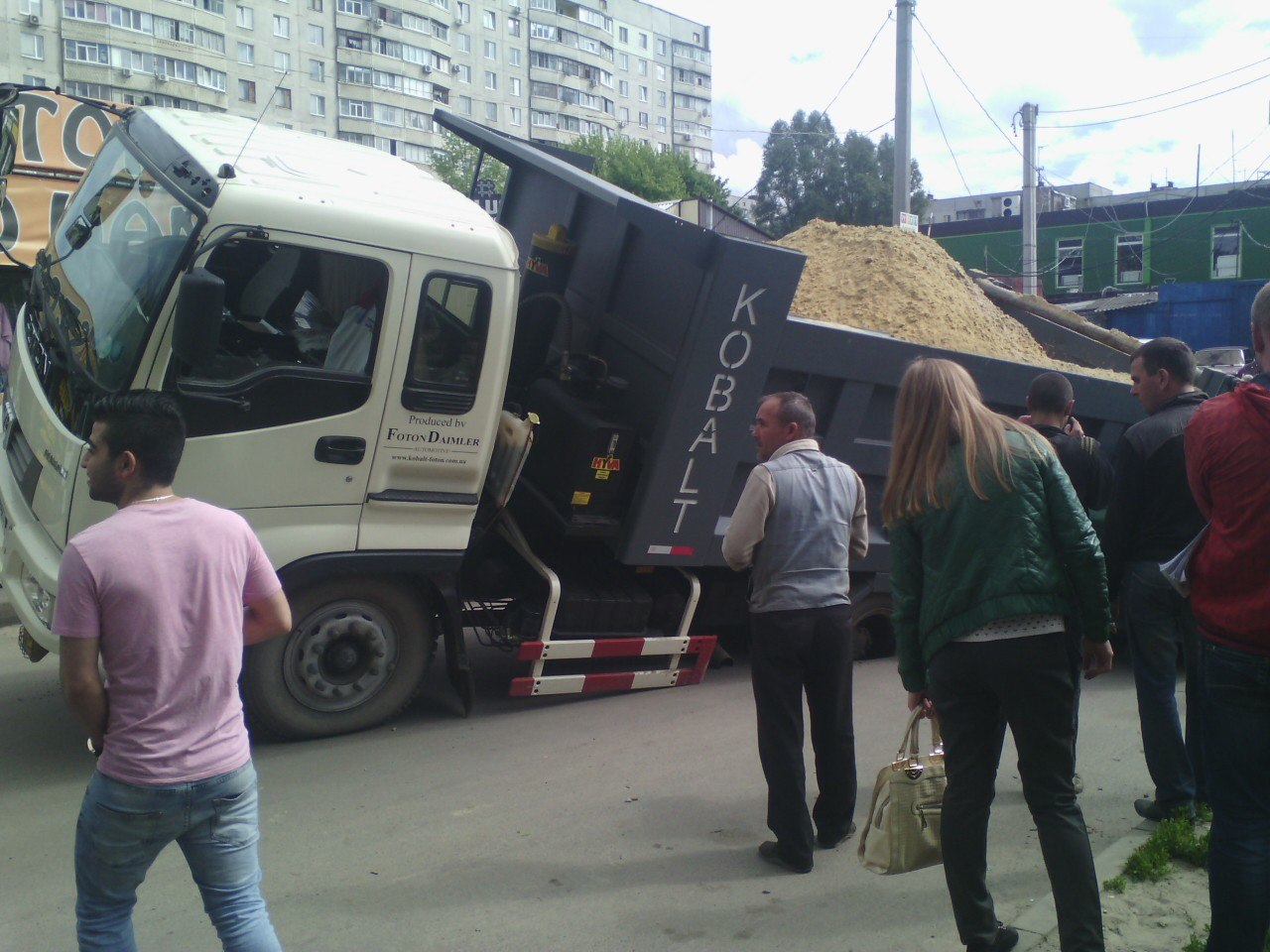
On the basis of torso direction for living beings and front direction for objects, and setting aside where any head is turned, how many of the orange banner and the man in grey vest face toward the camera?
1

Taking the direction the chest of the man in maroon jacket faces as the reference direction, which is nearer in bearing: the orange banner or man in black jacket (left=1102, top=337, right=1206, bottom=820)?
the man in black jacket

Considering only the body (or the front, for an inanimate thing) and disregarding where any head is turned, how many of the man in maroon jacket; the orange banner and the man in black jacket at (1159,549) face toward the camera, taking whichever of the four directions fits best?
1

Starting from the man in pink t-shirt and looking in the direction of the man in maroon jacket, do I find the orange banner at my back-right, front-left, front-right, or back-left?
back-left

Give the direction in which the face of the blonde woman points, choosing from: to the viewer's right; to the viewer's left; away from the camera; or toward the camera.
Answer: away from the camera

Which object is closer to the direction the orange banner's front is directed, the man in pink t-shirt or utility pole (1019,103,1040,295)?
the man in pink t-shirt

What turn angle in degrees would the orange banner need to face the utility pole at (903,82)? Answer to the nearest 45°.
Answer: approximately 90° to its left

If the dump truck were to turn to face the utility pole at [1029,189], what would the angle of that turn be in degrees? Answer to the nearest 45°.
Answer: approximately 180°

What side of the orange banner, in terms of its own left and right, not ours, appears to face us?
front

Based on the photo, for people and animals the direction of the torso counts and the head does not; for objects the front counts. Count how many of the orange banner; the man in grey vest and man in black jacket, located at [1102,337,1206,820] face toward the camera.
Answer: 1

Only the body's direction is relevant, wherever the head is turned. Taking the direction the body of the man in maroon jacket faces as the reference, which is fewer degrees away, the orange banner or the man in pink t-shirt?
the orange banner

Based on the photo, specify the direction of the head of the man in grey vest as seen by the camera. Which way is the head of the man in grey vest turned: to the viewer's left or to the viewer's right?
to the viewer's left

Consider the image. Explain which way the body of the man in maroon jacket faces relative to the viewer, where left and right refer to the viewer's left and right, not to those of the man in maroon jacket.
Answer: facing away from the viewer

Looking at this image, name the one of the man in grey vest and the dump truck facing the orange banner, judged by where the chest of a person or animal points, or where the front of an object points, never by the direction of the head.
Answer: the man in grey vest

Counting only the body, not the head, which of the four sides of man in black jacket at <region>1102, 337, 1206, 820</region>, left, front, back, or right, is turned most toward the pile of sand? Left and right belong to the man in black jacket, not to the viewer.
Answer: front

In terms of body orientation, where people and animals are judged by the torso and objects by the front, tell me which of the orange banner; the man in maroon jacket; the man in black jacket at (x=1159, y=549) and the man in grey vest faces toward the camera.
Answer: the orange banner

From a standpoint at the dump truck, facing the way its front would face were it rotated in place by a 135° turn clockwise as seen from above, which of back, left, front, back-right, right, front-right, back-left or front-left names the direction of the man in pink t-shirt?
back
